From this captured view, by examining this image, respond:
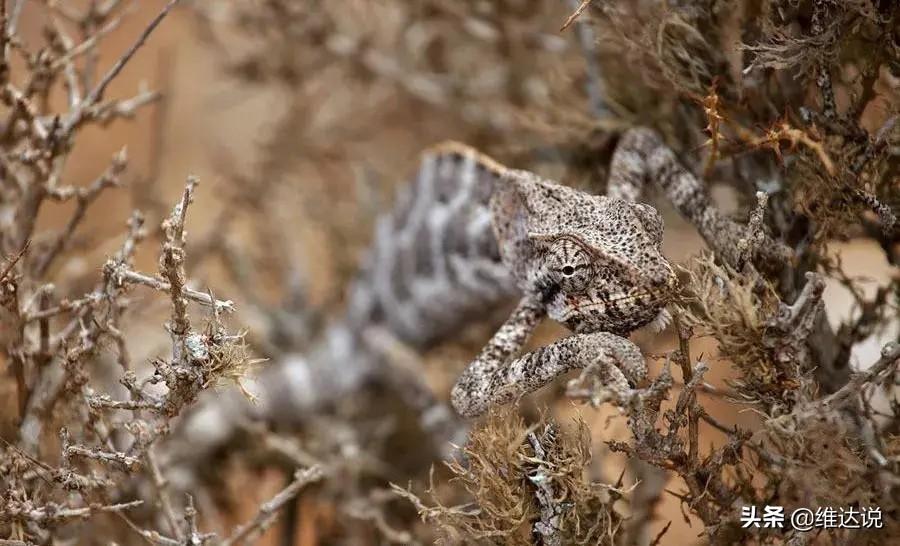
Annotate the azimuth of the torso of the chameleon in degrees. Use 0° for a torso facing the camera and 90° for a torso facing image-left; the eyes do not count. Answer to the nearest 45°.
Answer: approximately 315°
